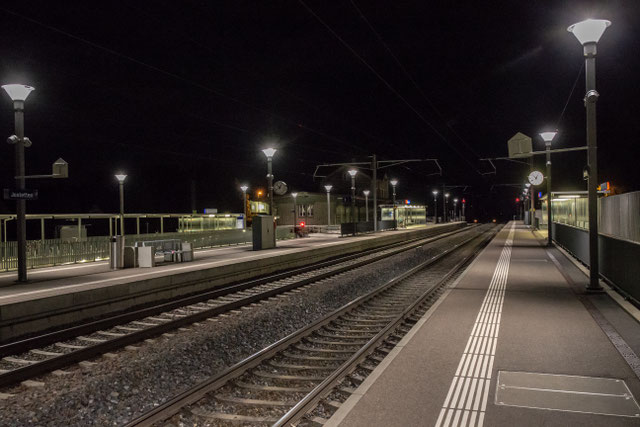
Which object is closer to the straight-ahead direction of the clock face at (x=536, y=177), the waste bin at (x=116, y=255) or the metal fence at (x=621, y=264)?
the metal fence

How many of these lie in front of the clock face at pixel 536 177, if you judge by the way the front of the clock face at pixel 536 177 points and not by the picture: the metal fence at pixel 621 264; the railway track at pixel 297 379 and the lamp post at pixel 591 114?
3

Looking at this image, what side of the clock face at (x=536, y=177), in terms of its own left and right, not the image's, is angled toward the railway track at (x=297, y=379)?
front

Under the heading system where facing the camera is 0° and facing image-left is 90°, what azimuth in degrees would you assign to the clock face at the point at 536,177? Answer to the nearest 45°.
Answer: approximately 0°

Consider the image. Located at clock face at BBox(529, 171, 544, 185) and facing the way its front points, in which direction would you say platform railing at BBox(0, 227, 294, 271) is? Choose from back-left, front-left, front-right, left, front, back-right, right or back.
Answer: front-right

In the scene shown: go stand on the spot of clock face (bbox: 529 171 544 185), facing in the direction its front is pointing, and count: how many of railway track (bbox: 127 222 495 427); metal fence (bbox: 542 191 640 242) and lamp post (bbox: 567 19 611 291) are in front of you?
3

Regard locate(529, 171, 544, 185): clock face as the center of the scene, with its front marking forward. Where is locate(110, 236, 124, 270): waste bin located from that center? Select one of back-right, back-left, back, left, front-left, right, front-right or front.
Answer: front-right

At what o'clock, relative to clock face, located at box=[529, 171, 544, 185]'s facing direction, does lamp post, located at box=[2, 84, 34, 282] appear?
The lamp post is roughly at 1 o'clock from the clock face.

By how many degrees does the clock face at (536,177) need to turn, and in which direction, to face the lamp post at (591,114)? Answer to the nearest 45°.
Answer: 0° — it already faces it

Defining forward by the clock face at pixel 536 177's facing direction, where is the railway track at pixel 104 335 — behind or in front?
in front

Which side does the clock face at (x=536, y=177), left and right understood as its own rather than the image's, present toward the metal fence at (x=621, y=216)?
front
